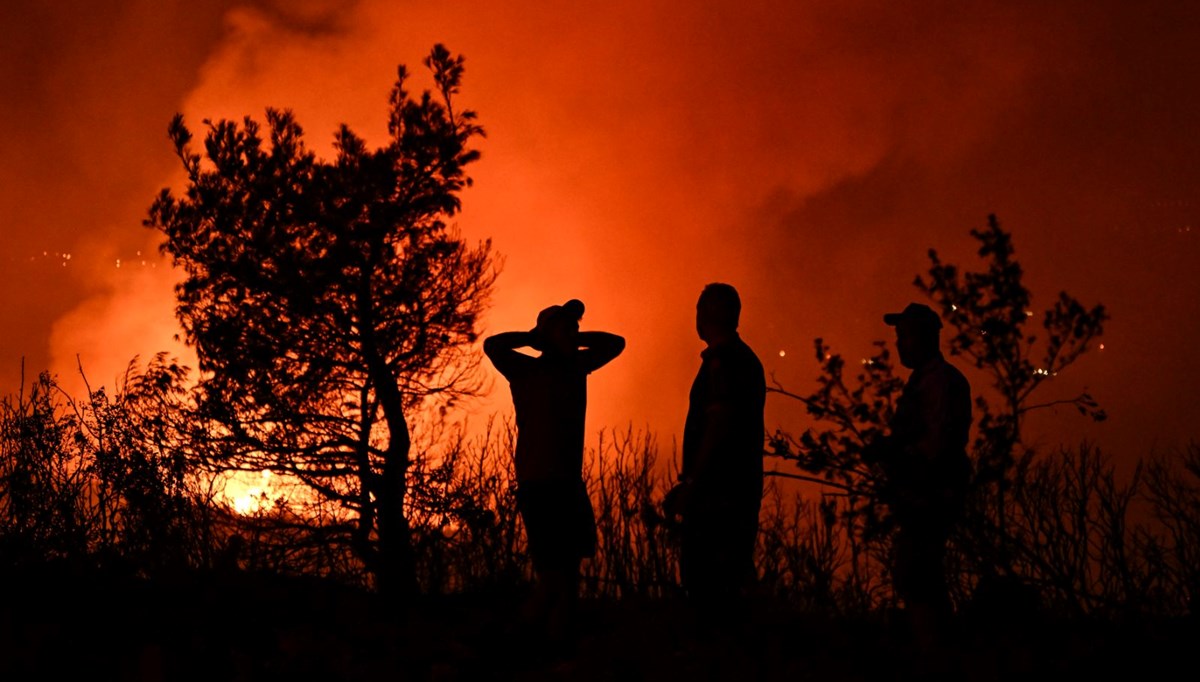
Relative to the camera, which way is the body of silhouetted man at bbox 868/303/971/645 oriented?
to the viewer's left

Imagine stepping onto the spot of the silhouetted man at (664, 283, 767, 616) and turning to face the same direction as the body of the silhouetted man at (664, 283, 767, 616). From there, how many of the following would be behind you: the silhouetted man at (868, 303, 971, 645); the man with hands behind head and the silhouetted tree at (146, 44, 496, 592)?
1

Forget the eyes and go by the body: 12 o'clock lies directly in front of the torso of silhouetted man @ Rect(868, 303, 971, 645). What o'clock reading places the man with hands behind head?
The man with hands behind head is roughly at 12 o'clock from the silhouetted man.

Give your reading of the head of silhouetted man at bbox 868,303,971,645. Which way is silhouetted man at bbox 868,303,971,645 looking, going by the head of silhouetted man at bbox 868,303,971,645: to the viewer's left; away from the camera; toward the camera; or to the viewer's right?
to the viewer's left

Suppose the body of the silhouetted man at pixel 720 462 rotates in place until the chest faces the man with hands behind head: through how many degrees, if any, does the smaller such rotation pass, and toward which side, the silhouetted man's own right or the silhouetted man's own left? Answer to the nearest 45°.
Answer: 0° — they already face them

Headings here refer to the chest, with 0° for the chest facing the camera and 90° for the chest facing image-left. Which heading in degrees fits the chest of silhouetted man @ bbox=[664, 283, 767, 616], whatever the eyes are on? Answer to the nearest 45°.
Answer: approximately 90°

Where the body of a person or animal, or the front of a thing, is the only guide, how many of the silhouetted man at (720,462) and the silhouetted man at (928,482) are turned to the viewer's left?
2

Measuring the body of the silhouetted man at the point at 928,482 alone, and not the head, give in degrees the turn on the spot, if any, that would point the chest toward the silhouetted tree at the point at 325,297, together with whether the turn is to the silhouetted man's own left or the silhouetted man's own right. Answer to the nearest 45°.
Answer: approximately 45° to the silhouetted man's own right

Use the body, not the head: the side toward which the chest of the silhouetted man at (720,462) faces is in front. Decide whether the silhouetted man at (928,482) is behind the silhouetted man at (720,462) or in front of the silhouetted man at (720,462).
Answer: behind

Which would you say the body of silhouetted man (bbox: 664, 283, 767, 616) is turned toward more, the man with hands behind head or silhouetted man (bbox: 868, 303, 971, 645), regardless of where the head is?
the man with hands behind head
